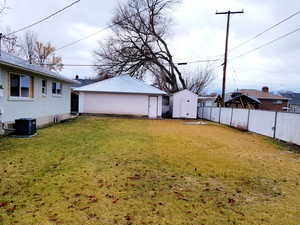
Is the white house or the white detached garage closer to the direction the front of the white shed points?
the white house

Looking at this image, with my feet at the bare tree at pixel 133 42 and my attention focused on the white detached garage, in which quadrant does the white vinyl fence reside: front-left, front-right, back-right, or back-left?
front-left

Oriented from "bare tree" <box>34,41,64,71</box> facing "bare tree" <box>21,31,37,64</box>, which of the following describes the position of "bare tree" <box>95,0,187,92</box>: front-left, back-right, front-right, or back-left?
back-left

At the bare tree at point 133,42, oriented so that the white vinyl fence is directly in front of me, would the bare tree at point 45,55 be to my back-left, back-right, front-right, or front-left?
back-right

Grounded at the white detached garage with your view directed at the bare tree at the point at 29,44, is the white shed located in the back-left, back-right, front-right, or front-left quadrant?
back-right

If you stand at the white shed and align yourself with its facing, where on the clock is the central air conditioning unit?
The central air conditioning unit is roughly at 1 o'clock from the white shed.

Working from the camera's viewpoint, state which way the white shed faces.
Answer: facing the viewer

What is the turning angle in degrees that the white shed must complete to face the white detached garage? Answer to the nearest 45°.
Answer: approximately 90° to its right

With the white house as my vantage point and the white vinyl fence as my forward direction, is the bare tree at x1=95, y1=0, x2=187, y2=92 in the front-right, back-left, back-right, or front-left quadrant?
front-left

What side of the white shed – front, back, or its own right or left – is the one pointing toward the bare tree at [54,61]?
right
